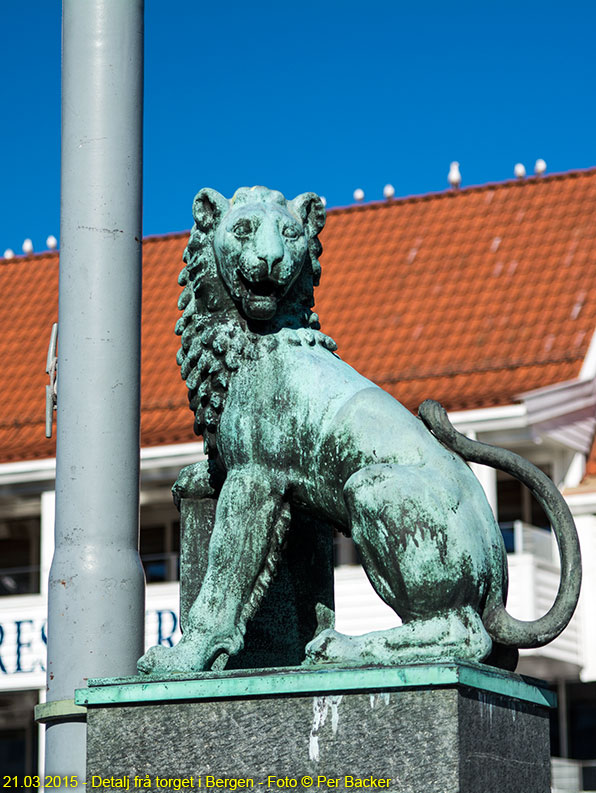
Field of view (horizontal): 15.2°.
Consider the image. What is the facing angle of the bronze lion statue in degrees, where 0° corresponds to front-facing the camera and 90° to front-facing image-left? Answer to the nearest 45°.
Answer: approximately 90°

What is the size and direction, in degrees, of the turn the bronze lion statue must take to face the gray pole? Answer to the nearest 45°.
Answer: approximately 45° to its right
